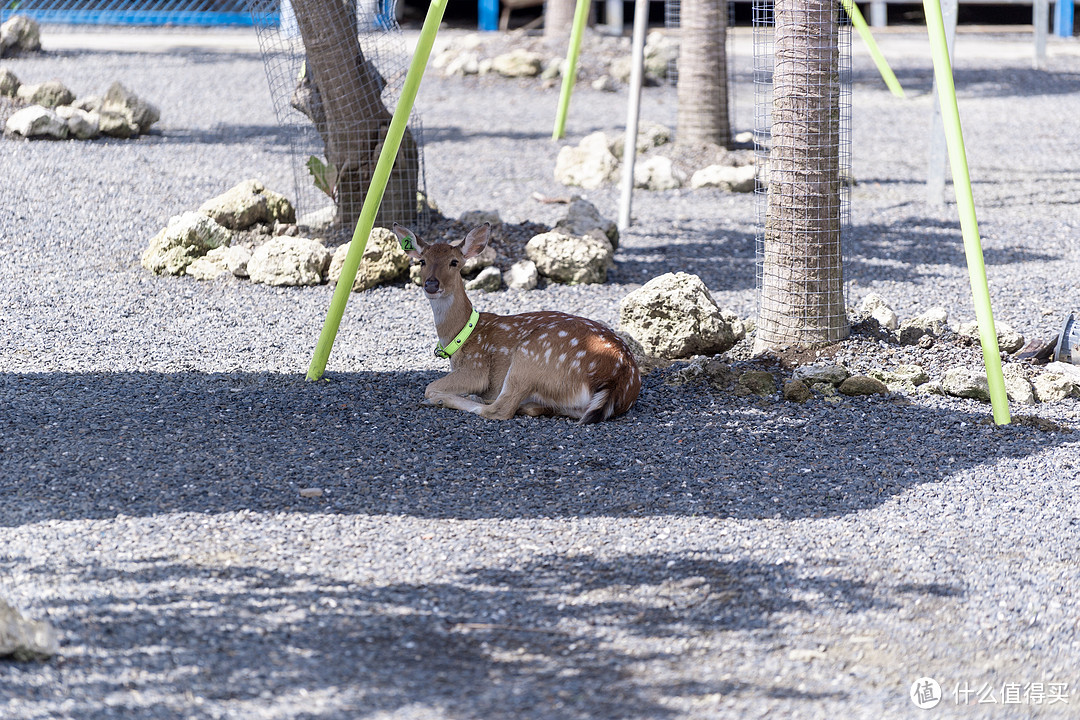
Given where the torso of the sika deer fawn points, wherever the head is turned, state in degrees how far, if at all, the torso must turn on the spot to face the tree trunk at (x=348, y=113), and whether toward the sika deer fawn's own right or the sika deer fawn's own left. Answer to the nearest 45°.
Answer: approximately 90° to the sika deer fawn's own right

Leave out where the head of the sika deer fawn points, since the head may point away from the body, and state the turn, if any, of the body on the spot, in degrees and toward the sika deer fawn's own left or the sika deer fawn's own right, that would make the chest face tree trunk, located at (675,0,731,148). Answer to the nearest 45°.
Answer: approximately 90° to the sika deer fawn's own right

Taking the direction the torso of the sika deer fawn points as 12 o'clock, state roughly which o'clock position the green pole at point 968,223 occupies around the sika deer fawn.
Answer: The green pole is roughly at 6 o'clock from the sika deer fawn.

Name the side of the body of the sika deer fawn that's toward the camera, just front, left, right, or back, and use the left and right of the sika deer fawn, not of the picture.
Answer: left

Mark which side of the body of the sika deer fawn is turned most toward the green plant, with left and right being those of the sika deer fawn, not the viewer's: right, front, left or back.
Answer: right

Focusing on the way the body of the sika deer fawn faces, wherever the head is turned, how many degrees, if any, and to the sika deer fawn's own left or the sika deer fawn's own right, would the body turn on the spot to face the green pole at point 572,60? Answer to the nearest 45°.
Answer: approximately 90° to the sika deer fawn's own right

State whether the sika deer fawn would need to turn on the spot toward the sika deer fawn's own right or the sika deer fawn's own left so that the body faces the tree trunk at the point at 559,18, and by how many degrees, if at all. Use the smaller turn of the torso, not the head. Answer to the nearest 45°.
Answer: approximately 90° to the sika deer fawn's own right

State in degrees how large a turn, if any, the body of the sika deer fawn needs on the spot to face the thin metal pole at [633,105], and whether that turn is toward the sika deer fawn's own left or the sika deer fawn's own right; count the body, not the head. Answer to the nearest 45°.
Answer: approximately 90° to the sika deer fawn's own right
